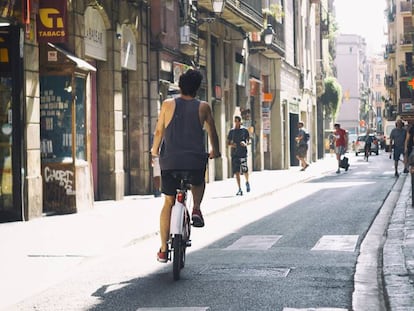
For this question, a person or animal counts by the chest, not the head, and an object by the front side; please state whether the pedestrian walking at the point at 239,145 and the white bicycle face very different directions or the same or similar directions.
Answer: very different directions

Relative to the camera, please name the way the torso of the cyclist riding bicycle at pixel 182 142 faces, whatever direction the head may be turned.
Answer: away from the camera

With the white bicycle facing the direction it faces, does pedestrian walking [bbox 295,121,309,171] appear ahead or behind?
ahead

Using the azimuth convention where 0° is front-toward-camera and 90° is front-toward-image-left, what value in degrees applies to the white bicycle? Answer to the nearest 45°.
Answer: approximately 180°

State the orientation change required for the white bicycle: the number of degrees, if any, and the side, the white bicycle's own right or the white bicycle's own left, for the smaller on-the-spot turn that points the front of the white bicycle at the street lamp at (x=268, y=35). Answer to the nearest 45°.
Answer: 0° — it already faces it

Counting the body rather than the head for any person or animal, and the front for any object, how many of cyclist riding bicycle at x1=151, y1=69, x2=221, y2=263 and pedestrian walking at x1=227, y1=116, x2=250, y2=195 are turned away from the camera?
1

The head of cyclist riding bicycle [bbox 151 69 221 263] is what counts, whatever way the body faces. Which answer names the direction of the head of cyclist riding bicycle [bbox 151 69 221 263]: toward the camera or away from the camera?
away from the camera

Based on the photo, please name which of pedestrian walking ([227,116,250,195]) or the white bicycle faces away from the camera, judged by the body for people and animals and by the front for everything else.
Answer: the white bicycle

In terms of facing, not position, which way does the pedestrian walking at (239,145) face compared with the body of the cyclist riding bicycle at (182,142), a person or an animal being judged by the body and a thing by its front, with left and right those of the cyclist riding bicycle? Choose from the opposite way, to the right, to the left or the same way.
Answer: the opposite way

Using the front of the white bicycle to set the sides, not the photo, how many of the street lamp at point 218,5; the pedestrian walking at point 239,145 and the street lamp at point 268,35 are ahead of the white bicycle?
3

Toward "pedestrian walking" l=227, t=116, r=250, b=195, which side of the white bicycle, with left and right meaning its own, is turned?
front

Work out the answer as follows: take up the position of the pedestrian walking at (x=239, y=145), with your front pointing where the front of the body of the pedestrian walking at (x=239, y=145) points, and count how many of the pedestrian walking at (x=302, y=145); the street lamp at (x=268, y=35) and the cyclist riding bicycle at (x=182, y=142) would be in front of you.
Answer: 1

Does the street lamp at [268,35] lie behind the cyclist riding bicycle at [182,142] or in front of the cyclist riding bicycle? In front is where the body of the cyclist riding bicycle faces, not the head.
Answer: in front

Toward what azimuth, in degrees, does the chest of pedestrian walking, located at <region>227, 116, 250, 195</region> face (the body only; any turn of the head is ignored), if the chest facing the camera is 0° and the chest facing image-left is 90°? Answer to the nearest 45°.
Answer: approximately 0°
